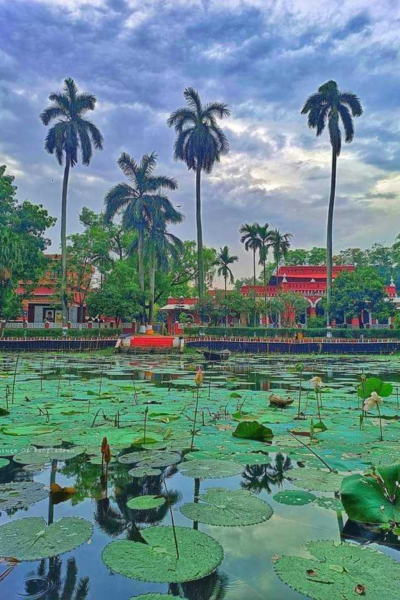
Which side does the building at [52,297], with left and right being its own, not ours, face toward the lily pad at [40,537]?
front

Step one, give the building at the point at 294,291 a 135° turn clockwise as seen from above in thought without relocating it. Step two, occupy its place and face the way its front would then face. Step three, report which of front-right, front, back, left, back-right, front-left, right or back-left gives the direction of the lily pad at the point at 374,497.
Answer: back-left

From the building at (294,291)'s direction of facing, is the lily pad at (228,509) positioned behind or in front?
in front

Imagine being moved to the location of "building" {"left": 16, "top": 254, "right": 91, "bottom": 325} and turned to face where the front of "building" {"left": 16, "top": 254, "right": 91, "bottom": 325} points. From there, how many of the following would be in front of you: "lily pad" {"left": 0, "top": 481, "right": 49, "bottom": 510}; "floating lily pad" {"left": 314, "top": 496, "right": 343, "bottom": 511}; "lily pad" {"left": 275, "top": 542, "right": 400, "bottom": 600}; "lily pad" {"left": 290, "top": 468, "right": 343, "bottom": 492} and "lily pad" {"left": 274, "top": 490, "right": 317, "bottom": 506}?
5

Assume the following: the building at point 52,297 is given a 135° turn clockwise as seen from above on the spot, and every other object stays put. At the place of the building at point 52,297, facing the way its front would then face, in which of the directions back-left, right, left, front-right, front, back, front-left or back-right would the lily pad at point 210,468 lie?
back-left

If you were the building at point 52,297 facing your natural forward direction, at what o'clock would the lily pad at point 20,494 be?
The lily pad is roughly at 12 o'clock from the building.

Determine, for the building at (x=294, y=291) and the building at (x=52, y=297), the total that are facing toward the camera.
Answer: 2

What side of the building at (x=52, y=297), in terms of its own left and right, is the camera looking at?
front

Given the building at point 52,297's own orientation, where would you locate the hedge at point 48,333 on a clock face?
The hedge is roughly at 12 o'clock from the building.

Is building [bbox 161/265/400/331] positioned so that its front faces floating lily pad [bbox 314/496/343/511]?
yes

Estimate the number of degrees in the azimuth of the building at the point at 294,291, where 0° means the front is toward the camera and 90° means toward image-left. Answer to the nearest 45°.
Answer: approximately 0°

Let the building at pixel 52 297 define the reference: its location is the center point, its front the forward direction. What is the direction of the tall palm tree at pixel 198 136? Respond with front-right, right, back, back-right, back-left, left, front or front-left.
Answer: front-left

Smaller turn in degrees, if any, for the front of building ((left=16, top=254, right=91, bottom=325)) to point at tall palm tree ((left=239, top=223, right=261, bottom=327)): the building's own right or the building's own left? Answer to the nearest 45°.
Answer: approximately 90° to the building's own left

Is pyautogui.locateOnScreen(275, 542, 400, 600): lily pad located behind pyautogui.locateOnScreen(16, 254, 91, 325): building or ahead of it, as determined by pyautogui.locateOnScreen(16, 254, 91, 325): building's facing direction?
ahead
